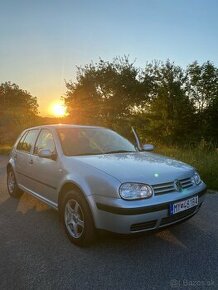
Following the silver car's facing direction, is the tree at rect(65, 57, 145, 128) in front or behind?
behind

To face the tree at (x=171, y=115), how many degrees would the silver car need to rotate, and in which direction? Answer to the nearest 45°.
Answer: approximately 135° to its left

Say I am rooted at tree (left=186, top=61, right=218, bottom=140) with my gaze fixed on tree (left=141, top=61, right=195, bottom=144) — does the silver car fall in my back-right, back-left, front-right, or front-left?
front-left

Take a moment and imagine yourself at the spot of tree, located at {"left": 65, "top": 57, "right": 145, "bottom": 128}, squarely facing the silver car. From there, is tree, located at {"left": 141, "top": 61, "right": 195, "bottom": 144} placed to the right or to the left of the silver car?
left

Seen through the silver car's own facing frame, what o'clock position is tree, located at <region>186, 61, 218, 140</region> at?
The tree is roughly at 8 o'clock from the silver car.

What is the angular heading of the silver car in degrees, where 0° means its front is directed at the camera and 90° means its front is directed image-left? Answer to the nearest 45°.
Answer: approximately 315°

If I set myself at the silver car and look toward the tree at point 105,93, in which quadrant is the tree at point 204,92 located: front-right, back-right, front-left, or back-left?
front-right
